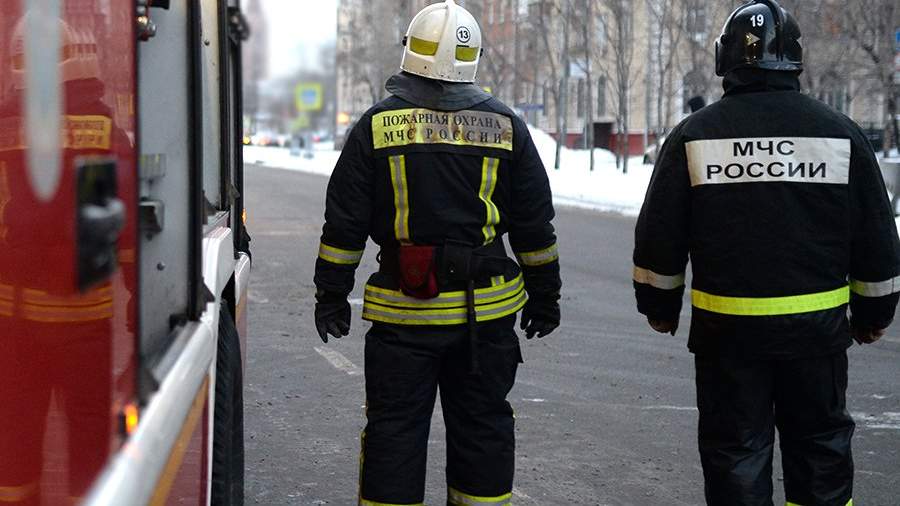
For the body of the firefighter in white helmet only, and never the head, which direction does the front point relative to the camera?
away from the camera

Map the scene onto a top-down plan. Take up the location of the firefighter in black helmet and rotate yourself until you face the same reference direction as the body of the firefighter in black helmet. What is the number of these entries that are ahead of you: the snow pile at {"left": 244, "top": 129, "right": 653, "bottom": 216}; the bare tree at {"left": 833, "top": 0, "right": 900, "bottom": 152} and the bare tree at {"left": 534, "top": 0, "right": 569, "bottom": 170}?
3

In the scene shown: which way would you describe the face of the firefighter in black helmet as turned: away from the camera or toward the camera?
away from the camera

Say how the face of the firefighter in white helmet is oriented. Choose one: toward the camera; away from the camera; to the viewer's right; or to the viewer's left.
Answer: away from the camera

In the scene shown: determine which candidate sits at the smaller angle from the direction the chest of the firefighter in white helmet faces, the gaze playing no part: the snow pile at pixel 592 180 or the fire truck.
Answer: the snow pile

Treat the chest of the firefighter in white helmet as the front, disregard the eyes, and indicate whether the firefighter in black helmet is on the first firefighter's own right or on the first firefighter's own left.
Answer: on the first firefighter's own right

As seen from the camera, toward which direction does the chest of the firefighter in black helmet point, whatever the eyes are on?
away from the camera

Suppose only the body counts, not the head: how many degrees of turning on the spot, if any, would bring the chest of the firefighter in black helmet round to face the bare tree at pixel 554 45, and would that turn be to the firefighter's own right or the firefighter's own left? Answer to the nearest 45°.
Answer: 0° — they already face it

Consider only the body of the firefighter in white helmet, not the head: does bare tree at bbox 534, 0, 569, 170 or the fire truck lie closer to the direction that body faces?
the bare tree
